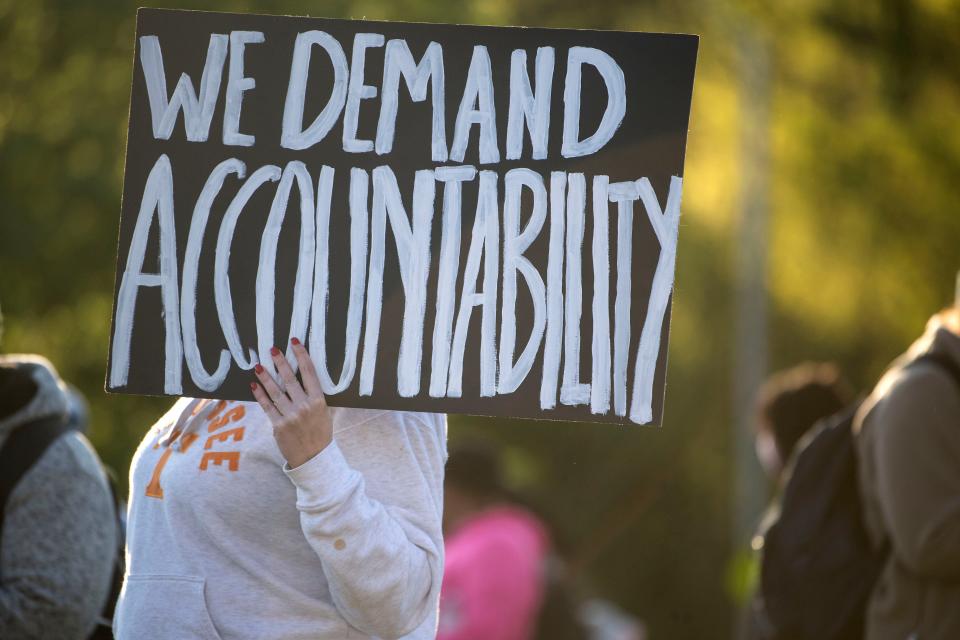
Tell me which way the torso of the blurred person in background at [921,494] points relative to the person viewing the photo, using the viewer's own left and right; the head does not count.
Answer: facing to the right of the viewer

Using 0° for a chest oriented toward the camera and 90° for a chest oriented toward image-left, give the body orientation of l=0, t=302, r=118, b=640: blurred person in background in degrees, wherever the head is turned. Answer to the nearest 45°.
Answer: approximately 90°

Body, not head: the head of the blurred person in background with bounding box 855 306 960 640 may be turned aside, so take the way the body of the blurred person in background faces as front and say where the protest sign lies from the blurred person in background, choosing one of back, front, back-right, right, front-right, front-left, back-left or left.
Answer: back-right

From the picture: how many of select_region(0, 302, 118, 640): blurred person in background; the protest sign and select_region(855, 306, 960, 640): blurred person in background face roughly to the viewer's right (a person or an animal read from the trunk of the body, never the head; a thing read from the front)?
1

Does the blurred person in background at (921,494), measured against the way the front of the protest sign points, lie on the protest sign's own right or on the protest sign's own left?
on the protest sign's own left

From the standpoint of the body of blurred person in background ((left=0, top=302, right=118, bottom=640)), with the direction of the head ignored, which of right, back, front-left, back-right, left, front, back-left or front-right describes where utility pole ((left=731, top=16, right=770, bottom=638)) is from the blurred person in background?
back-right

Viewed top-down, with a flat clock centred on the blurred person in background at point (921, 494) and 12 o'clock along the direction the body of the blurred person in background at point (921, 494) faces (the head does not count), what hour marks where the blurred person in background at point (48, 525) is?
the blurred person in background at point (48, 525) is roughly at 5 o'clock from the blurred person in background at point (921, 494).

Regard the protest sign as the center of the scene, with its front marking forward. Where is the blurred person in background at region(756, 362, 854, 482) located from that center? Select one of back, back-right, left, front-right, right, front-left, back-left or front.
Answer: back-left

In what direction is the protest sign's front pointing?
toward the camera

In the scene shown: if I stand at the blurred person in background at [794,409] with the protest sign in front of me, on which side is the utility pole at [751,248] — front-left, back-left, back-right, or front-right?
back-right

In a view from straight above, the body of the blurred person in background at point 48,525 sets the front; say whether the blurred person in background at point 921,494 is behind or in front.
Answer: behind
